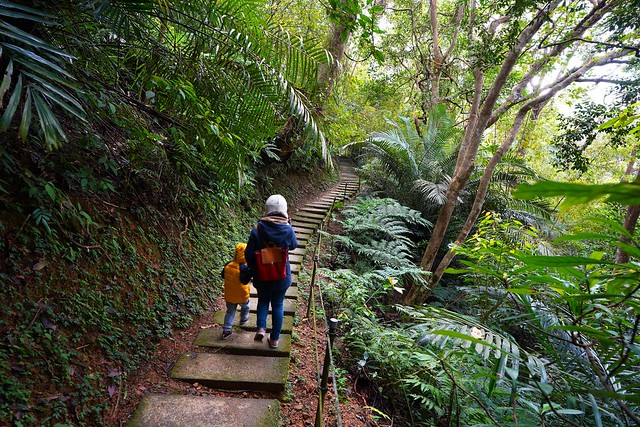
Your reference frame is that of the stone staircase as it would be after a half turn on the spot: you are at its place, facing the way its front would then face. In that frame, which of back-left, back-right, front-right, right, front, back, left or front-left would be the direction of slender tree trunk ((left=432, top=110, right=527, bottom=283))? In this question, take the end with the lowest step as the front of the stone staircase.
front-right

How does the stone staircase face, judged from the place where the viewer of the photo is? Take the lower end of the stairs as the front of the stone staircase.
facing the viewer

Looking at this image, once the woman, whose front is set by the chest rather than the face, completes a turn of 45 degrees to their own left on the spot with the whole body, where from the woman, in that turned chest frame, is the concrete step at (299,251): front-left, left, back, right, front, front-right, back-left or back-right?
front-right

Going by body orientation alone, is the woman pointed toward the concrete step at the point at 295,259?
yes

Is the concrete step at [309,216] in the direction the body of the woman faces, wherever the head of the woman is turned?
yes

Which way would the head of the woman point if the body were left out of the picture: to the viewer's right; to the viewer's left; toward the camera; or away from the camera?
away from the camera

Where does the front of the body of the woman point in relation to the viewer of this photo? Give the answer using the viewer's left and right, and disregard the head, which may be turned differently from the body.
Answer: facing away from the viewer
